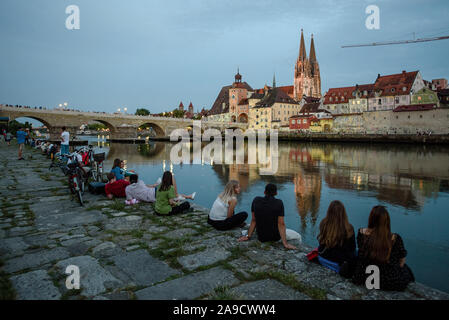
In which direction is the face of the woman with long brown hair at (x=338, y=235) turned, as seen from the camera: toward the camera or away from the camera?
away from the camera

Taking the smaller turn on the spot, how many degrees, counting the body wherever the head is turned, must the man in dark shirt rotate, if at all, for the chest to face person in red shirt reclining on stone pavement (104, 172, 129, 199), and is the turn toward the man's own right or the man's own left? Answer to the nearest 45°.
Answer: approximately 45° to the man's own left

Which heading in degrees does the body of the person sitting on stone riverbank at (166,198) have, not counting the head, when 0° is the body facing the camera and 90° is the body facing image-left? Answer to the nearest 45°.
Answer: approximately 225°

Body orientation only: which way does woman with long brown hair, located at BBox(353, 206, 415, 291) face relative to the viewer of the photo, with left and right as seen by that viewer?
facing away from the viewer

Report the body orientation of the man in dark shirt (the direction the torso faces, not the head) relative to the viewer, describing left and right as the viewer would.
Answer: facing away from the viewer

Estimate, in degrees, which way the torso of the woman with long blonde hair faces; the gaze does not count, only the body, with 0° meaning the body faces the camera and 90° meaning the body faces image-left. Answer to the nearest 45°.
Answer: approximately 225°

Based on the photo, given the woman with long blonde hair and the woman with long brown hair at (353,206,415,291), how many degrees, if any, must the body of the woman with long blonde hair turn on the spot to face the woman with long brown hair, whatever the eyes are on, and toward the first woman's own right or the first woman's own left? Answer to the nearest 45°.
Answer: approximately 90° to the first woman's own right

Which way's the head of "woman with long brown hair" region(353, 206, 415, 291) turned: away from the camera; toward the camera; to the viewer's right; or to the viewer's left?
away from the camera

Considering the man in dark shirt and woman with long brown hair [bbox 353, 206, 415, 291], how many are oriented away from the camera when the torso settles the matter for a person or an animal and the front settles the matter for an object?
2

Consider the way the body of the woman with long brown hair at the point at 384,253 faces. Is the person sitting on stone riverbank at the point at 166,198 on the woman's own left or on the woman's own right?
on the woman's own left

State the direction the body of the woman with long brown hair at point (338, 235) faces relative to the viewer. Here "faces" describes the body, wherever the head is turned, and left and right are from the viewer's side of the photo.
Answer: facing away from the viewer
